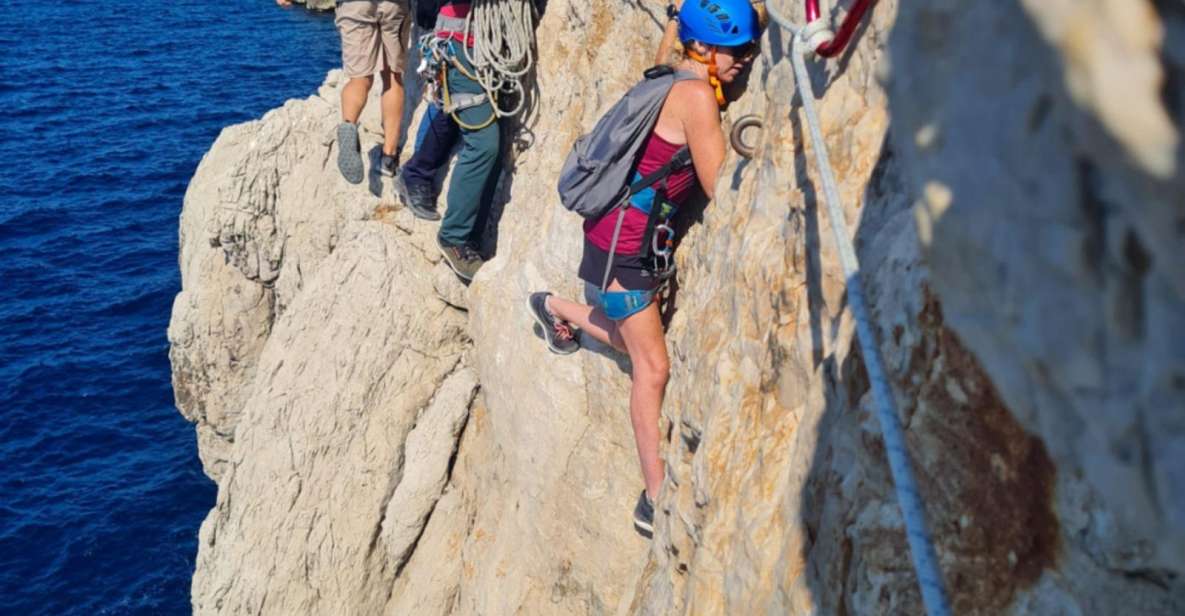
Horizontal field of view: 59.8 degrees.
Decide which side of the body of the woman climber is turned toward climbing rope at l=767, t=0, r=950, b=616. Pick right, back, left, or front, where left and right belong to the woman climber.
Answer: right

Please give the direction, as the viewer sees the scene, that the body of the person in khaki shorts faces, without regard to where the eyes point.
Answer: away from the camera

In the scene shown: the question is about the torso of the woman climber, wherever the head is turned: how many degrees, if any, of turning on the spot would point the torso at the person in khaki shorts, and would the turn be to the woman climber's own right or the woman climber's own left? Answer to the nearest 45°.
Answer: approximately 135° to the woman climber's own left

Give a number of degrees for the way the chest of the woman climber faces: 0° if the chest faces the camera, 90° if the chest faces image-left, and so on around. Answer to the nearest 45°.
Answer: approximately 270°

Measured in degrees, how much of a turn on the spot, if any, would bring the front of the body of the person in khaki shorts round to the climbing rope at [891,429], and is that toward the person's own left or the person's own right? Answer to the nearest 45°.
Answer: approximately 180°

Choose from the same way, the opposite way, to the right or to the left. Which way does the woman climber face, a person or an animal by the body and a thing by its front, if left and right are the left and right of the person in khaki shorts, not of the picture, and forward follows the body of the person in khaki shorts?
to the right

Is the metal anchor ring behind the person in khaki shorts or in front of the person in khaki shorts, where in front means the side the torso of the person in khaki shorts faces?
behind

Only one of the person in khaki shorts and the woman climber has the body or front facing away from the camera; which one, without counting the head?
the person in khaki shorts

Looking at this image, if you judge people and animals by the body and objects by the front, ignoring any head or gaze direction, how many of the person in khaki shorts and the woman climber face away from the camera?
1

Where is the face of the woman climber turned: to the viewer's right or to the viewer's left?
to the viewer's right
